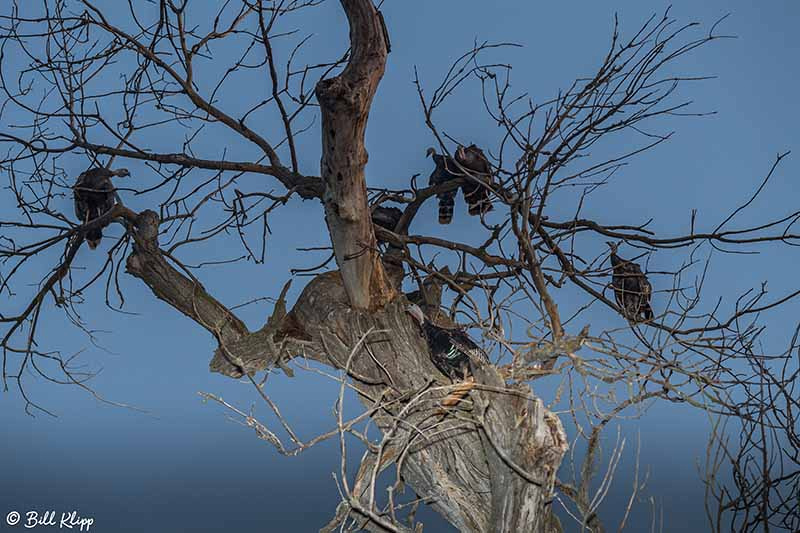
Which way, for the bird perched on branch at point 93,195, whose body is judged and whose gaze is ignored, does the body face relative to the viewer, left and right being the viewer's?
facing to the right of the viewer

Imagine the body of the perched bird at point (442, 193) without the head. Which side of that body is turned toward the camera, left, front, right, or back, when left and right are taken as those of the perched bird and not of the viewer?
left

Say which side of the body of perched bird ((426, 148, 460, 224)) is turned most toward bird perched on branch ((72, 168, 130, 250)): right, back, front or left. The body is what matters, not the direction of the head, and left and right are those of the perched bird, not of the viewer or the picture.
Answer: front

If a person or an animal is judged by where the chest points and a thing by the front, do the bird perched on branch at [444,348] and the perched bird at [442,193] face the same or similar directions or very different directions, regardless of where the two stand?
same or similar directions

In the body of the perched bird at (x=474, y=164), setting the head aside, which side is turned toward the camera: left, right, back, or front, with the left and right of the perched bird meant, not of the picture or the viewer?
left

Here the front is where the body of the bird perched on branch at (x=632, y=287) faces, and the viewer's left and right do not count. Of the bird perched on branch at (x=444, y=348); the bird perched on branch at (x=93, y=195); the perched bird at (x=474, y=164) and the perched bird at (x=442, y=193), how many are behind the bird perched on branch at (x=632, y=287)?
0

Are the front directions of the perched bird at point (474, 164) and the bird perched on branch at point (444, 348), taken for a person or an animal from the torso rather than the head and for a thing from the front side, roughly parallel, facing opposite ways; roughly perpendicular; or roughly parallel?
roughly parallel

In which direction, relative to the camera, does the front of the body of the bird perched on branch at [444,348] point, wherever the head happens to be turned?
to the viewer's left
